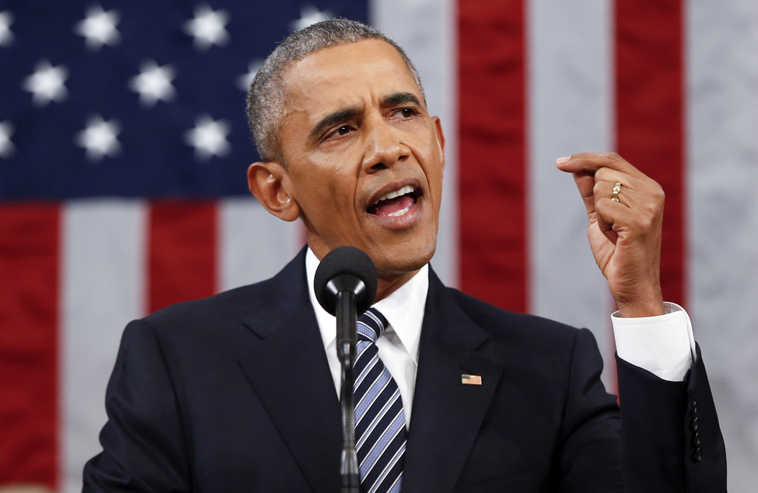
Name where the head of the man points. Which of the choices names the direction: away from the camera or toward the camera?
toward the camera

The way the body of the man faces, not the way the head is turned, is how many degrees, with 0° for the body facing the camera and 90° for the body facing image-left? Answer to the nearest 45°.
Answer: approximately 0°

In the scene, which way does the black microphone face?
away from the camera

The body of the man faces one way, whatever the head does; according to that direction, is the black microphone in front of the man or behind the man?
in front

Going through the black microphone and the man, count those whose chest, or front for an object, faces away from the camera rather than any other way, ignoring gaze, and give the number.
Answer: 1

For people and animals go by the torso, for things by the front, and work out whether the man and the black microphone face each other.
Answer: yes

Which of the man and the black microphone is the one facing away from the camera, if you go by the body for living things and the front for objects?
the black microphone

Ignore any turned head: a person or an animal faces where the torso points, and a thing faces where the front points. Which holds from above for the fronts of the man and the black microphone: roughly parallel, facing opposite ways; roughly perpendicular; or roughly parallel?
roughly parallel, facing opposite ways

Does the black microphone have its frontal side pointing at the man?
yes
